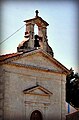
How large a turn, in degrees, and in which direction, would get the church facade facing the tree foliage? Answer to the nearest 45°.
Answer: approximately 135° to its left

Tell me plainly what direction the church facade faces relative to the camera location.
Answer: facing the viewer and to the right of the viewer
